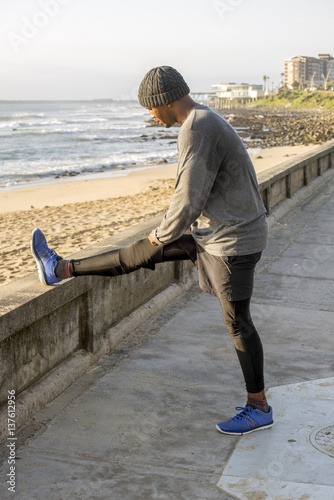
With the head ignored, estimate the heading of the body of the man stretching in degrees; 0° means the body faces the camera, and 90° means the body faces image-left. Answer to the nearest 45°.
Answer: approximately 90°

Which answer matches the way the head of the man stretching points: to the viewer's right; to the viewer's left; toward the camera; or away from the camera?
to the viewer's left
